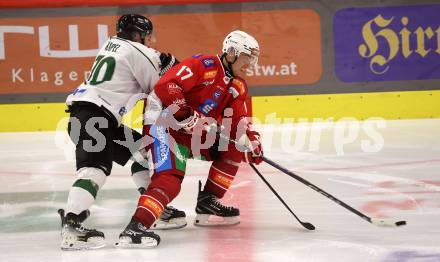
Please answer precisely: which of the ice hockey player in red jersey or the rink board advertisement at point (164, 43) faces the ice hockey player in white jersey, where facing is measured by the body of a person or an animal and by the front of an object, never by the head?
the rink board advertisement

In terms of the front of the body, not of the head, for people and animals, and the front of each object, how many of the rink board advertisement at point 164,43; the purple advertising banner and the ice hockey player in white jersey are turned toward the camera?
2

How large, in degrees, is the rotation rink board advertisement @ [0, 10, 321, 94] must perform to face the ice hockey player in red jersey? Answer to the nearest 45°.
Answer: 0° — it already faces them

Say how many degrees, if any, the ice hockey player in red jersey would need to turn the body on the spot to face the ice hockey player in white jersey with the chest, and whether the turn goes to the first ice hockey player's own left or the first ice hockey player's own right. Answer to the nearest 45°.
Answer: approximately 135° to the first ice hockey player's own right

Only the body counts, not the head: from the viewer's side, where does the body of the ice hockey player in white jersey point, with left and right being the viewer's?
facing away from the viewer and to the right of the viewer

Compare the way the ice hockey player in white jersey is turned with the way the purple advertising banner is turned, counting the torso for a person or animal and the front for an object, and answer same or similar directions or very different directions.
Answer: very different directions

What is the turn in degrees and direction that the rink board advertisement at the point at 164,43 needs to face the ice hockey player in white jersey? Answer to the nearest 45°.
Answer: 0° — it already faces them

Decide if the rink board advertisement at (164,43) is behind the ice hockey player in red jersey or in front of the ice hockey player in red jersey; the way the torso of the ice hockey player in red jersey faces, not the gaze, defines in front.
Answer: behind

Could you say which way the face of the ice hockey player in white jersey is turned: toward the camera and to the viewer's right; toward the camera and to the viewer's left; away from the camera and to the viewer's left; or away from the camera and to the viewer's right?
away from the camera and to the viewer's right

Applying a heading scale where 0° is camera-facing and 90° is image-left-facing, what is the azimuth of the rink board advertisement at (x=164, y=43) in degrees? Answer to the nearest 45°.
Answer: approximately 0°

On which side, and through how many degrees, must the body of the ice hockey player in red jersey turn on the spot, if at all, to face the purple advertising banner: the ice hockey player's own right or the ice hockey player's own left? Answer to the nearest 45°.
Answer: approximately 90° to the ice hockey player's own left

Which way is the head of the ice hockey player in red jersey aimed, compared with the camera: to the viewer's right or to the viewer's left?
to the viewer's right
